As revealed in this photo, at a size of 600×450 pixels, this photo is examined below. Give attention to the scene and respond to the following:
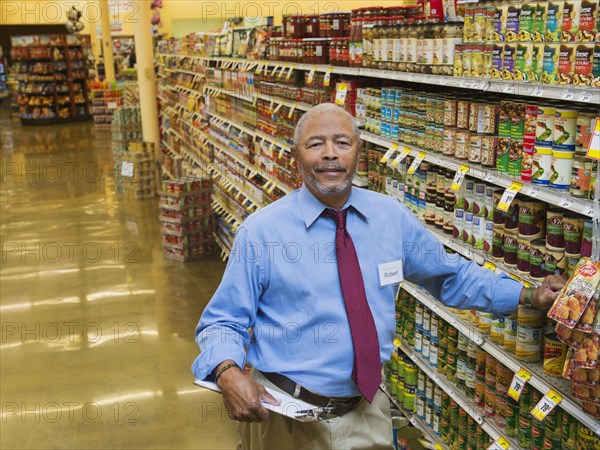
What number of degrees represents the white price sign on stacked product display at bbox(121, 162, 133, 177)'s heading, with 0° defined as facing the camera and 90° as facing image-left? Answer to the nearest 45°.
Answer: approximately 0°

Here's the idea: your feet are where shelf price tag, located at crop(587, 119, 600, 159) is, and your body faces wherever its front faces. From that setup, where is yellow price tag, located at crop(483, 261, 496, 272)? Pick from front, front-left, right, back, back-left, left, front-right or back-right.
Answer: right

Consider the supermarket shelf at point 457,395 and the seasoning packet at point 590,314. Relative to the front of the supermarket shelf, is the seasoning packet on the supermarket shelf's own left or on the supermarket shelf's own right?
on the supermarket shelf's own left

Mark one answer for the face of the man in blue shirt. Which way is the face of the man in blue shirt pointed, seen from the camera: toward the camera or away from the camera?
toward the camera

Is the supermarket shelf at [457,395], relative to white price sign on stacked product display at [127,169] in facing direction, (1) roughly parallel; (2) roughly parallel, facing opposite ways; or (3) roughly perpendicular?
roughly perpendicular

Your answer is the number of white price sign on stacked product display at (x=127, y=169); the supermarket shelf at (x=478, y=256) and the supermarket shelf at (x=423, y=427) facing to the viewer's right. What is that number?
0

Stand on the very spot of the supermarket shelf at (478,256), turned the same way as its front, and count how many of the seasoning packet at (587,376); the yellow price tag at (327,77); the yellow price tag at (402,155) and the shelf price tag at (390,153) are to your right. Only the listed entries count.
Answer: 3

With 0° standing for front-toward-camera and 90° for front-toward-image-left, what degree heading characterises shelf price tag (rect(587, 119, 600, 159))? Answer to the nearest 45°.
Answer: approximately 45°

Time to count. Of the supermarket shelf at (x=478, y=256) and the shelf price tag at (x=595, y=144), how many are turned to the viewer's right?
0

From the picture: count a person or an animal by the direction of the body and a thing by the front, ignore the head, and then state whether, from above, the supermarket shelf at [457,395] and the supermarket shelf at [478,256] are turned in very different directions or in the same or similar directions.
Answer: same or similar directions

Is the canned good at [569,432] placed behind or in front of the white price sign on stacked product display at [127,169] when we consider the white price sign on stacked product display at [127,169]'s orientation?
in front

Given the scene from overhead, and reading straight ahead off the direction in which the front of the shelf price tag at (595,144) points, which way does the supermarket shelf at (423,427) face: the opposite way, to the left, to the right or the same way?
the same way

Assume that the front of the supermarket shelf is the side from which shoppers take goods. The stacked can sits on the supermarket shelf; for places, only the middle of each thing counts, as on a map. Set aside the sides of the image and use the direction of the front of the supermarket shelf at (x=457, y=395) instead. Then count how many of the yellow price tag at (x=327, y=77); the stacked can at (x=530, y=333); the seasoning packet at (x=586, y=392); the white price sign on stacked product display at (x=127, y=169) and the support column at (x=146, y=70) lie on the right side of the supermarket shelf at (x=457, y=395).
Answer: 3
